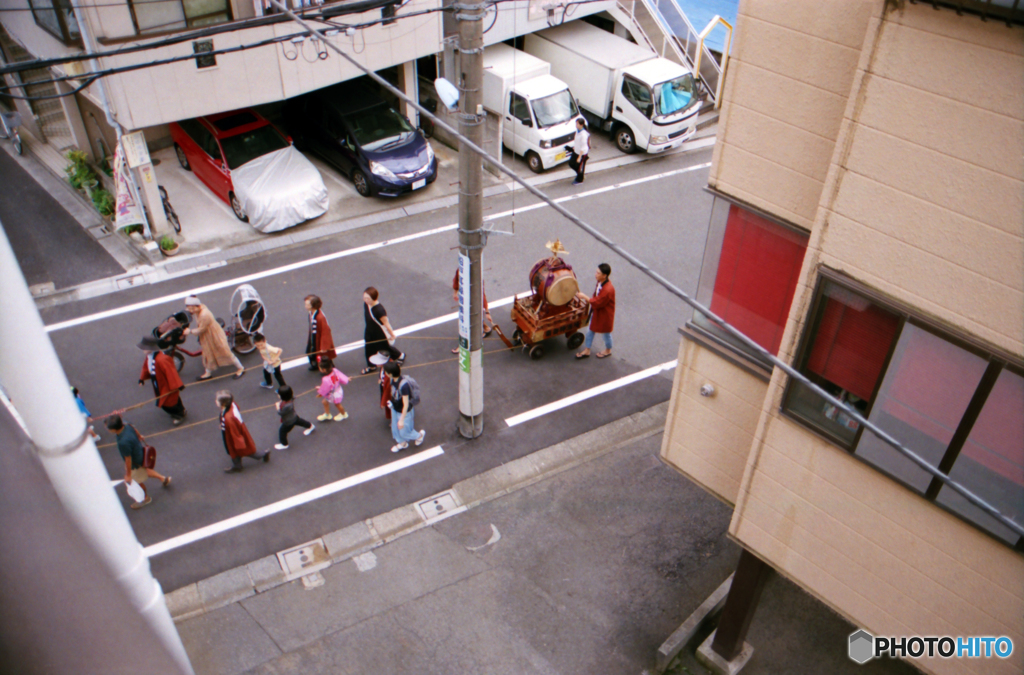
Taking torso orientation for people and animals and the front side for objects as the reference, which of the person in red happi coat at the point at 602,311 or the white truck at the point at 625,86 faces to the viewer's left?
the person in red happi coat

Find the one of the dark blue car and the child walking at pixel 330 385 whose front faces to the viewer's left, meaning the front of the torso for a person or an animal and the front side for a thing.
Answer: the child walking

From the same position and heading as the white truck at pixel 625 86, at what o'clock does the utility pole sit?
The utility pole is roughly at 2 o'clock from the white truck.

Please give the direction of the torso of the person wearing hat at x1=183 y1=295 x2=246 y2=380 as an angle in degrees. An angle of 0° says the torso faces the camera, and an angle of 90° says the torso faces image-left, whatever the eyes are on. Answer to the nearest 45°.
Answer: approximately 90°

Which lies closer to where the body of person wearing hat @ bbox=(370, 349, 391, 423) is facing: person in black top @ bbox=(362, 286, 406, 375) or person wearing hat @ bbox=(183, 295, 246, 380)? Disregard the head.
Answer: the person wearing hat

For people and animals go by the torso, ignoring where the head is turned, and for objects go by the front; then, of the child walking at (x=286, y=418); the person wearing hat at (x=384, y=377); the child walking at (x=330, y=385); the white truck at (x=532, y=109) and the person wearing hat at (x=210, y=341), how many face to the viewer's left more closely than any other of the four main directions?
4

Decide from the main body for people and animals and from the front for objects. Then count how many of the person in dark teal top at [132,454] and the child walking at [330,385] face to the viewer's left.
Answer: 2

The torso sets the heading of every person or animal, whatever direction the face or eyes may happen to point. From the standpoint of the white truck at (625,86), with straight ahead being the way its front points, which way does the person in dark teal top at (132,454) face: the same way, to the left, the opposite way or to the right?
to the right

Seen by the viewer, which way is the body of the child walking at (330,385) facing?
to the viewer's left

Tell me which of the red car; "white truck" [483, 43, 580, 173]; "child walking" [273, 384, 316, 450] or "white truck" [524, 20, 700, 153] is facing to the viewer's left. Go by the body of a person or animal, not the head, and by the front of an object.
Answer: the child walking

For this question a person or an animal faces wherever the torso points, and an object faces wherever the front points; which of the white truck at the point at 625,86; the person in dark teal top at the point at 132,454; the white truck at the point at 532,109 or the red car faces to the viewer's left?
the person in dark teal top

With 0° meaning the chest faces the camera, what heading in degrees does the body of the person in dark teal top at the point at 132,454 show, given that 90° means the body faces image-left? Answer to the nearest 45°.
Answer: approximately 90°

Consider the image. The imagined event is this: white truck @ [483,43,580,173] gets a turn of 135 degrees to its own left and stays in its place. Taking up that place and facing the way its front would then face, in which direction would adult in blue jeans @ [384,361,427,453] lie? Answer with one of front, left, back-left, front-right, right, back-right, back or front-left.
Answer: back

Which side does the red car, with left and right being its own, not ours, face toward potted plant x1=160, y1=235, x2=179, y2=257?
right

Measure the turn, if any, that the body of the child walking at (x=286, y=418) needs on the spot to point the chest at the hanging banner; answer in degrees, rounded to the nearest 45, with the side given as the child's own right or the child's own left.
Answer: approximately 90° to the child's own right

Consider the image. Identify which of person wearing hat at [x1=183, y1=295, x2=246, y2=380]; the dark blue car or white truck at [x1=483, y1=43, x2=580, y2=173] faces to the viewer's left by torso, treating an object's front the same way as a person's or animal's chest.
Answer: the person wearing hat

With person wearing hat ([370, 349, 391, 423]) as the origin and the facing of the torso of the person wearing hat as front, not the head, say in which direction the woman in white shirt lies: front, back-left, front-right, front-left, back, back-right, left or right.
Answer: back-right

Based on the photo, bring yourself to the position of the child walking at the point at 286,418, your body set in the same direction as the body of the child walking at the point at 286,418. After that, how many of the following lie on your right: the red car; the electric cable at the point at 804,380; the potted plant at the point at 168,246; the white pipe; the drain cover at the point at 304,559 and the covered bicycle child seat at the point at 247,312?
3

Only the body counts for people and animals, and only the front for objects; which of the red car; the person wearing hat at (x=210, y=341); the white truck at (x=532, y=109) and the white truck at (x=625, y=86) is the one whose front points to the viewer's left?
the person wearing hat
